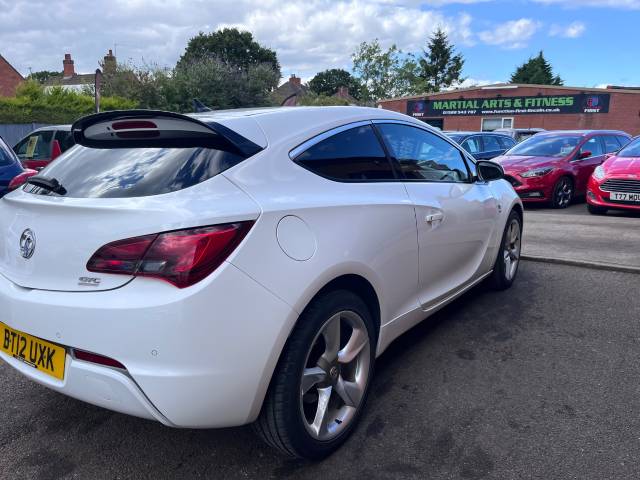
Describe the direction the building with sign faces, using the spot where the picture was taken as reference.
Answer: facing the viewer

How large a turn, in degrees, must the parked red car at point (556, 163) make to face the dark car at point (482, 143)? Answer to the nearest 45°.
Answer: approximately 90° to its right

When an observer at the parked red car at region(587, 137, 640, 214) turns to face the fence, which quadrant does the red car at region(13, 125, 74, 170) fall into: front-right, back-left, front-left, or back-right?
front-left

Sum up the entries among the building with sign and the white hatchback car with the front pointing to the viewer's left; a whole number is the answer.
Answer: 0

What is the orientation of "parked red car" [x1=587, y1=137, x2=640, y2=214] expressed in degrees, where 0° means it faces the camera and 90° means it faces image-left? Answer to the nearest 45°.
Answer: approximately 45°

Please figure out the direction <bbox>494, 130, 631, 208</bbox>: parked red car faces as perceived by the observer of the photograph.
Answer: facing the viewer and to the left of the viewer

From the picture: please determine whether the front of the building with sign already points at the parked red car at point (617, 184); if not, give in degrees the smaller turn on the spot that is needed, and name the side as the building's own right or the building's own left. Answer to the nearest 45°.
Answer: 0° — it already faces it
